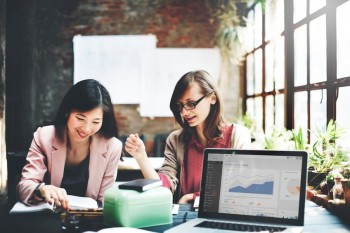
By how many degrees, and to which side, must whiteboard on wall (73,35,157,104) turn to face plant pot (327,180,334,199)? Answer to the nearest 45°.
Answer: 0° — it already faces it

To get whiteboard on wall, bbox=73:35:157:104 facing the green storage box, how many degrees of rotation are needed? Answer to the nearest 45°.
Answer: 0° — it already faces it

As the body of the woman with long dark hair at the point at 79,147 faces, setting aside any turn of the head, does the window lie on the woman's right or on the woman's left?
on the woman's left

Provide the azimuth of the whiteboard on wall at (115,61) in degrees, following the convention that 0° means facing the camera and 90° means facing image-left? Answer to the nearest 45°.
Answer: approximately 0°

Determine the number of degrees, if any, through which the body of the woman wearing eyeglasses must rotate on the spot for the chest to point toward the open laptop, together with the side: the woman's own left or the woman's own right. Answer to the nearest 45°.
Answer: approximately 45° to the woman's own left

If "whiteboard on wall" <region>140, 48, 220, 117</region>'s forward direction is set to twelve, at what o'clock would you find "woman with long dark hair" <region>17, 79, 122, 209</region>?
The woman with long dark hair is roughly at 12 o'clock from the whiteboard on wall.

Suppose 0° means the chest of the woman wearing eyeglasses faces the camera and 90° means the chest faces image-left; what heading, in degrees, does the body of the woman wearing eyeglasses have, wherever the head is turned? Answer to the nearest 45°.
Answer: approximately 45°

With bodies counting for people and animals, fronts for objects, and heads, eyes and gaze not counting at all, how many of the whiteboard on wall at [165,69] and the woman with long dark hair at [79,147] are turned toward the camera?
2
